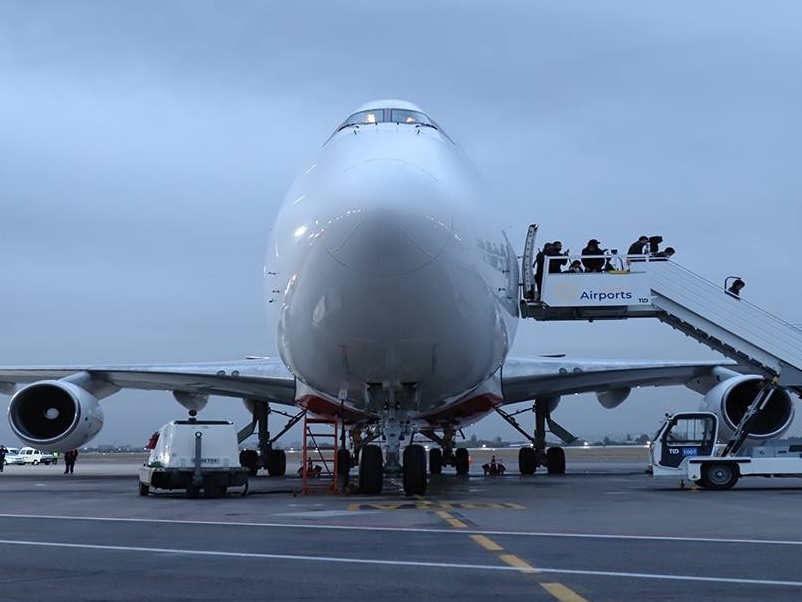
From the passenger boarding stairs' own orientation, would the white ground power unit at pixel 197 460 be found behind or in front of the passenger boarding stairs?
in front

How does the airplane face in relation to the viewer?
toward the camera

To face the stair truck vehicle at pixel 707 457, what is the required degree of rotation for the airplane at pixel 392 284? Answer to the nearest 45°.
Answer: approximately 45° to its left

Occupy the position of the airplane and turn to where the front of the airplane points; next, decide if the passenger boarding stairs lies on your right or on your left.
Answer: on your left

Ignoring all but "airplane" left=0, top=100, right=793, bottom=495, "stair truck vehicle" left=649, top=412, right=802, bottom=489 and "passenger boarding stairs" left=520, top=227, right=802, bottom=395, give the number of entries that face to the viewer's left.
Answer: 2

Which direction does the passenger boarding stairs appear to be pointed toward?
to the viewer's left

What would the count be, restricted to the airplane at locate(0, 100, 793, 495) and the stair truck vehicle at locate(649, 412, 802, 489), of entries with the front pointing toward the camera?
1

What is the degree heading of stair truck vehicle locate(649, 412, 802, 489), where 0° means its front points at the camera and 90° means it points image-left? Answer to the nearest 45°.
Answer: approximately 90°
